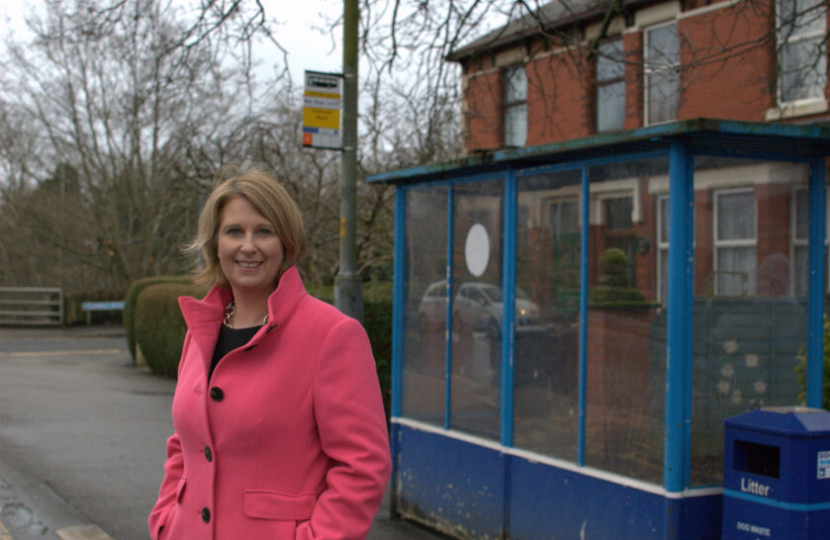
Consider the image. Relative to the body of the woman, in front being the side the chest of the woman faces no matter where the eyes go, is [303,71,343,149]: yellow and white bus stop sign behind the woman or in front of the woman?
behind

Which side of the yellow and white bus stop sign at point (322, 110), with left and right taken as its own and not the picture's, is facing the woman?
front

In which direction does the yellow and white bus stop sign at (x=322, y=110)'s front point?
toward the camera

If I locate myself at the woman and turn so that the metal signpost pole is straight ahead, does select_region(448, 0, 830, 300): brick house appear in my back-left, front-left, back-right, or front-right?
front-right

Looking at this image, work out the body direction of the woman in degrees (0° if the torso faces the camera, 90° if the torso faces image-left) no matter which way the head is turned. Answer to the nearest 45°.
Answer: approximately 45°

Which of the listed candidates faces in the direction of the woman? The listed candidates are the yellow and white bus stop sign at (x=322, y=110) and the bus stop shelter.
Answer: the yellow and white bus stop sign

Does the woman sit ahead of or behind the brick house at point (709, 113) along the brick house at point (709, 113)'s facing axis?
ahead

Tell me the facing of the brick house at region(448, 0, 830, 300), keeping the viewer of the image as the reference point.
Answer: facing the viewer and to the left of the viewer

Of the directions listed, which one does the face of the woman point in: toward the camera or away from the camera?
toward the camera
